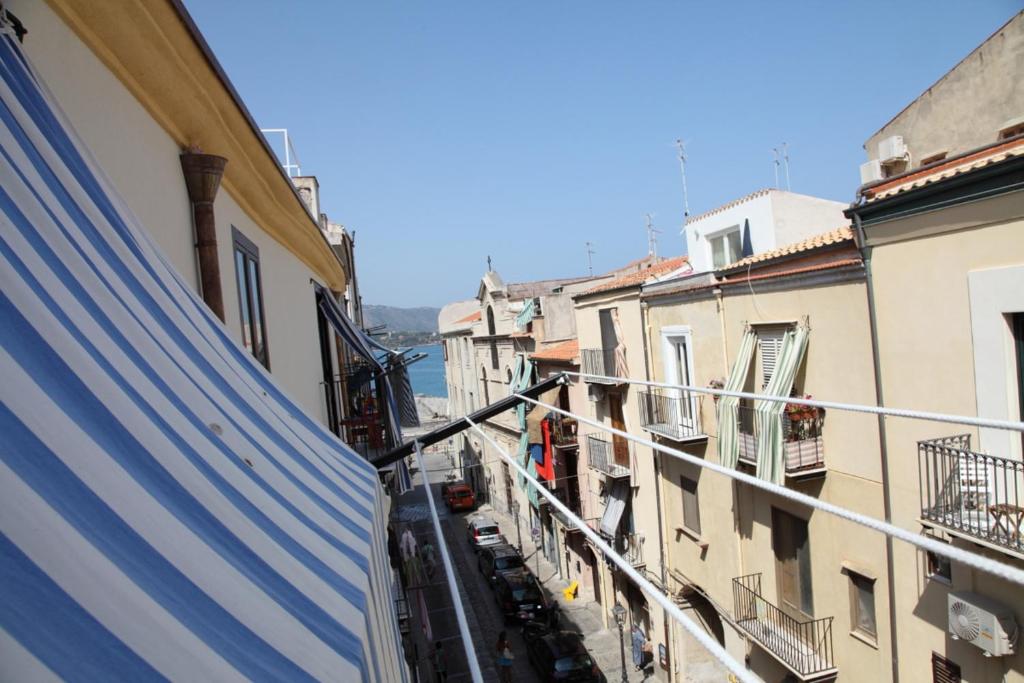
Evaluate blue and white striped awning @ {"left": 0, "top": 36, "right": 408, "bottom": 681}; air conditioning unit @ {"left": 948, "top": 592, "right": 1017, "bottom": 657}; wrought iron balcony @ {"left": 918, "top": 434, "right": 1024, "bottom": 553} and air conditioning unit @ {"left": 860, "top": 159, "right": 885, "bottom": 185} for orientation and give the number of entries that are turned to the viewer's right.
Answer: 1

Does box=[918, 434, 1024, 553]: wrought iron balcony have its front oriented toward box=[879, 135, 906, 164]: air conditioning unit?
no

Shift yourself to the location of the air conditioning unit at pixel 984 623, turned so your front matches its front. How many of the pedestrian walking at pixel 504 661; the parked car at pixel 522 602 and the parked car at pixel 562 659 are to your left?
0

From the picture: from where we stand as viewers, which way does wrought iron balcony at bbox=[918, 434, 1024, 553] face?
facing the viewer and to the left of the viewer

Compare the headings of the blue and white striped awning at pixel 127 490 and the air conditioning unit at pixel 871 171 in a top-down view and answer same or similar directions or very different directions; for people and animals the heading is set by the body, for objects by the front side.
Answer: very different directions

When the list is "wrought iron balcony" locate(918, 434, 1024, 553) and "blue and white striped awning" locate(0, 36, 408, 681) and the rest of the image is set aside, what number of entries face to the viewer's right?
1

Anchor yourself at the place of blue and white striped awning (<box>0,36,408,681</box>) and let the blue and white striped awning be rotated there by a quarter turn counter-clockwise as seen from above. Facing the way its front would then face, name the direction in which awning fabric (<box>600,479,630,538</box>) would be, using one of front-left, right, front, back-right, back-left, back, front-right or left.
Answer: front-right

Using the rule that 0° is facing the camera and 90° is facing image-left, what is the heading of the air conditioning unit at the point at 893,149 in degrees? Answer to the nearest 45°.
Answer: approximately 45°

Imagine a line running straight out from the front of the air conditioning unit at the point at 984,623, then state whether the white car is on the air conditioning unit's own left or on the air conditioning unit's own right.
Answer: on the air conditioning unit's own right

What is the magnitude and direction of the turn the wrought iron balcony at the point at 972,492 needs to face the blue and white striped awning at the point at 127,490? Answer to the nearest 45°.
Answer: approximately 45° to its left

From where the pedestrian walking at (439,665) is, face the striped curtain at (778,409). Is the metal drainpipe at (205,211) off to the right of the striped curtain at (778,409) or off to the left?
right

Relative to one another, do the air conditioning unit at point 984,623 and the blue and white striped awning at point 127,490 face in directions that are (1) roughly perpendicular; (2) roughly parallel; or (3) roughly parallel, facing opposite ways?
roughly parallel, facing opposite ways

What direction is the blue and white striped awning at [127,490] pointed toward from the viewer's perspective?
to the viewer's right

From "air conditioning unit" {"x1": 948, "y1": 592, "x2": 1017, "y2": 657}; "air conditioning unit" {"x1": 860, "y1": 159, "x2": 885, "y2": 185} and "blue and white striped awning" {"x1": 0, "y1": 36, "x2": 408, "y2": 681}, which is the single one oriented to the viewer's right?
the blue and white striped awning

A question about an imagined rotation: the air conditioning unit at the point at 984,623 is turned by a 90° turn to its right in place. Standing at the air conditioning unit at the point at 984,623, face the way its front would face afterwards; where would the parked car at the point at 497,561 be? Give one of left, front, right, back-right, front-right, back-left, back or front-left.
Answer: front

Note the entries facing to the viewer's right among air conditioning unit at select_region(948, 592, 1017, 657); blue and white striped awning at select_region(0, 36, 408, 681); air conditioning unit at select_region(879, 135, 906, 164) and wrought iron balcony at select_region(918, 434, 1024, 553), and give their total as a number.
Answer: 1

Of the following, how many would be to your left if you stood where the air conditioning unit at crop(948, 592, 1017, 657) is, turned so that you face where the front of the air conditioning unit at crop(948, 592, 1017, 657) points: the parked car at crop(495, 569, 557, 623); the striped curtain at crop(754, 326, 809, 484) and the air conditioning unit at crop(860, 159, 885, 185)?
0
